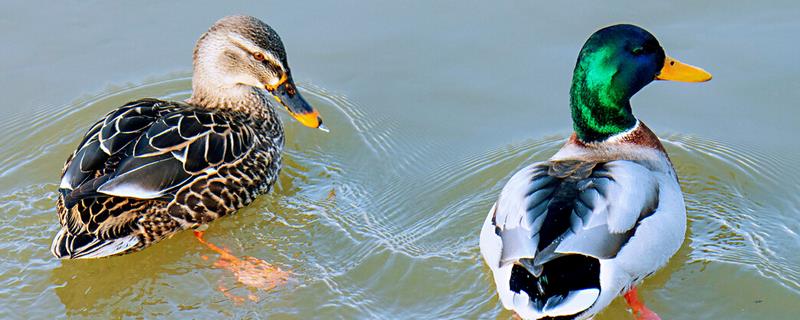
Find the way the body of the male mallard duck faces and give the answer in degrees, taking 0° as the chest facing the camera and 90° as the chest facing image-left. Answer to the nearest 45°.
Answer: approximately 225°

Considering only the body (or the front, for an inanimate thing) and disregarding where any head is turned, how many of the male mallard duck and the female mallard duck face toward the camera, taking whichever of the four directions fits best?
0

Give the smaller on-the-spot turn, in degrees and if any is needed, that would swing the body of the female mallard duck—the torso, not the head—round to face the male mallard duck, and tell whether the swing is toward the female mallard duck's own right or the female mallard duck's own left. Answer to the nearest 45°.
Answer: approximately 90° to the female mallard duck's own right

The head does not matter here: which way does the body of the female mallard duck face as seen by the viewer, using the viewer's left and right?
facing away from the viewer and to the right of the viewer
